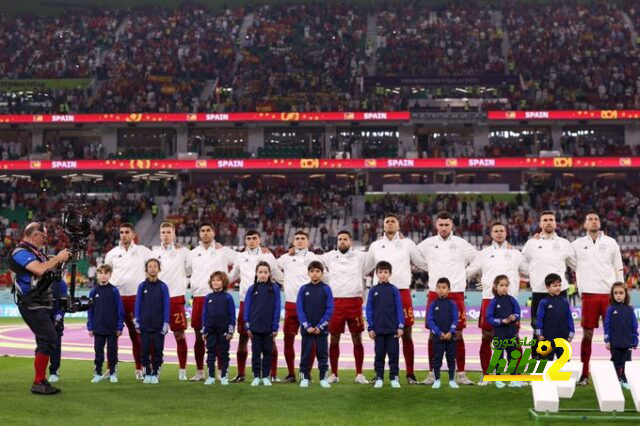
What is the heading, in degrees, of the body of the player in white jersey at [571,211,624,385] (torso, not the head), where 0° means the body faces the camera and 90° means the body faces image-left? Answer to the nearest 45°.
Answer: approximately 0°

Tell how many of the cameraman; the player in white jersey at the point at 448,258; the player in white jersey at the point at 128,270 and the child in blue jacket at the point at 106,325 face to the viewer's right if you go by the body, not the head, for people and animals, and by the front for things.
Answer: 1

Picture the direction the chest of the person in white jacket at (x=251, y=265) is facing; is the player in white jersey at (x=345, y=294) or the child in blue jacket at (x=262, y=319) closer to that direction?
the child in blue jacket

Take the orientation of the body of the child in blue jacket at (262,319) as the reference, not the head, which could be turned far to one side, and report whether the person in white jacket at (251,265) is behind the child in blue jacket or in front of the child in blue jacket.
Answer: behind

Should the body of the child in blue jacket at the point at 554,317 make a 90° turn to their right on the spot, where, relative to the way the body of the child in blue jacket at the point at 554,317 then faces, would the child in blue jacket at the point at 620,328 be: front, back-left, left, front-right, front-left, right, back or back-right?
back

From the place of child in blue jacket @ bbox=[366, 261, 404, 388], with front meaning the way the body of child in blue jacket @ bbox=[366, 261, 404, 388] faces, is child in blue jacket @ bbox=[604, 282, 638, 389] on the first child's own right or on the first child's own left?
on the first child's own left

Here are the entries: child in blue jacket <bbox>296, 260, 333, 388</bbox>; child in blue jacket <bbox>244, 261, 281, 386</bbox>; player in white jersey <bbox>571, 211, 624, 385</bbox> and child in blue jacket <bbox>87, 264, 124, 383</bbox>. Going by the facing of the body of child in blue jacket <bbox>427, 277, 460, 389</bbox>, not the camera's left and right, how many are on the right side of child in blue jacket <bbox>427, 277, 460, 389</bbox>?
3
